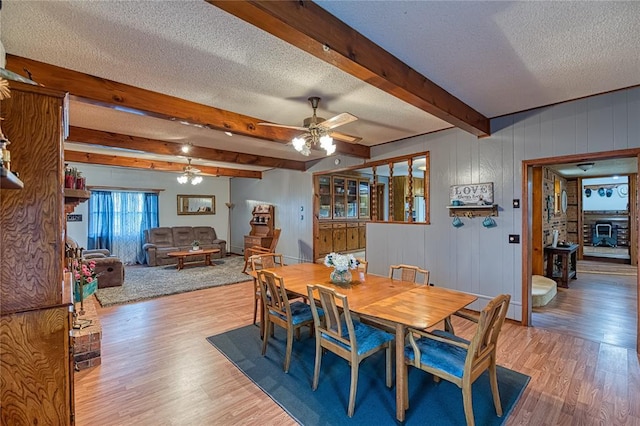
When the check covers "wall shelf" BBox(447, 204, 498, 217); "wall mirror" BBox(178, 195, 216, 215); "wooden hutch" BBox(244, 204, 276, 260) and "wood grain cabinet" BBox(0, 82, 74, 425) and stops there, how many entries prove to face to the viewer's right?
1

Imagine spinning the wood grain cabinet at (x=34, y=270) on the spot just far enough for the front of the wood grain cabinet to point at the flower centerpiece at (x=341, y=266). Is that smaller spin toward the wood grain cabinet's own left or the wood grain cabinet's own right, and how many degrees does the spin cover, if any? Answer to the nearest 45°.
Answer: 0° — it already faces it

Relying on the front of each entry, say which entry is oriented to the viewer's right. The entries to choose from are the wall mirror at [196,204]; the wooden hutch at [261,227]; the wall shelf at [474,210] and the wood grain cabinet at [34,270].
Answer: the wood grain cabinet

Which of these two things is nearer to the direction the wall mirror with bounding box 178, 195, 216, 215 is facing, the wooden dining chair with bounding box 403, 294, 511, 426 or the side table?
the wooden dining chair

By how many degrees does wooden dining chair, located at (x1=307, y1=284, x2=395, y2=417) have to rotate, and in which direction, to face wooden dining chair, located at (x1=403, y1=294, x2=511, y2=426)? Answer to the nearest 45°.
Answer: approximately 45° to its right

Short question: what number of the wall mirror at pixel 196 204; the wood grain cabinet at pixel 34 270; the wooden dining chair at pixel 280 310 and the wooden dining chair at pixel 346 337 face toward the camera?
1

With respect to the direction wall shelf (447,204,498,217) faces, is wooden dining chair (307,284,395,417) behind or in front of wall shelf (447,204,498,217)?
in front

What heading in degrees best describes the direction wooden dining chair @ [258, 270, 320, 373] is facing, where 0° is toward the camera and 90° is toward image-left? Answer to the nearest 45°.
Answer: approximately 225°

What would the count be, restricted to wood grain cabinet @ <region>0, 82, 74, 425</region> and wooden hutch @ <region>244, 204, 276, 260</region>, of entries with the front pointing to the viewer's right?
1

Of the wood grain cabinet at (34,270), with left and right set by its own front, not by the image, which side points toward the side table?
front

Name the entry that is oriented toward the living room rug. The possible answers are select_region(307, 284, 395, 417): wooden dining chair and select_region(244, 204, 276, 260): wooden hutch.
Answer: the wooden hutch

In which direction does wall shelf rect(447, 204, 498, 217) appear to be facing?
toward the camera

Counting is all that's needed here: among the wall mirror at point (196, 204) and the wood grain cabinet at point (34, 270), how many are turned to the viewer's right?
1

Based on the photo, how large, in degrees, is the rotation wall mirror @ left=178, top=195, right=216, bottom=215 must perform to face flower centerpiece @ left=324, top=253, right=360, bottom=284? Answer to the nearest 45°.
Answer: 0° — it already faces it

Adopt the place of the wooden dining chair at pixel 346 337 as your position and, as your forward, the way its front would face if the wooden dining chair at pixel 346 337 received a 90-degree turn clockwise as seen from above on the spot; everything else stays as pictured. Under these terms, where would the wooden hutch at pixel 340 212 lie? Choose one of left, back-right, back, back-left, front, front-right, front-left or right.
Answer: back-left

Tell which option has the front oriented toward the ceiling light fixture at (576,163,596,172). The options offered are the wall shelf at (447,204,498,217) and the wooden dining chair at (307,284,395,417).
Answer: the wooden dining chair

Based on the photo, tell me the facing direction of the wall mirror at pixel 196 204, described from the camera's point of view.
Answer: facing the viewer
